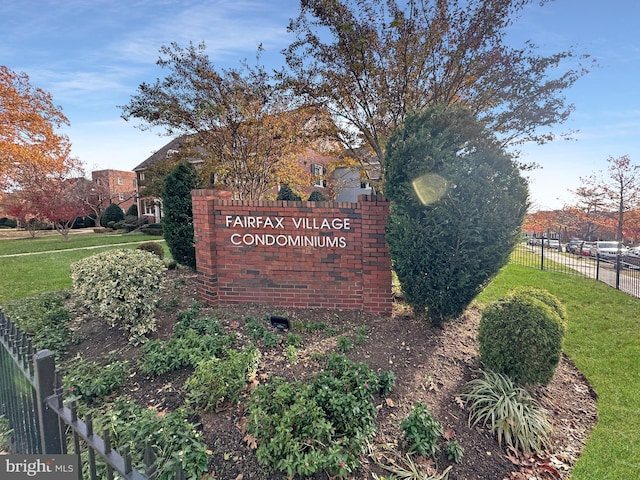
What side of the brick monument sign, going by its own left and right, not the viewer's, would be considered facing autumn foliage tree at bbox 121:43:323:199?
back

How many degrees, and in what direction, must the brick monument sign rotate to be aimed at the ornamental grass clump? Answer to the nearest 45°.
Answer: approximately 45° to its left

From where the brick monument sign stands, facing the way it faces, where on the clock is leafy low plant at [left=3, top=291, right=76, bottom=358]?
The leafy low plant is roughly at 3 o'clock from the brick monument sign.

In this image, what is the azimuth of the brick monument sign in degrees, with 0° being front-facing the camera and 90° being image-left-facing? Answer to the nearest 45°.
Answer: approximately 0°

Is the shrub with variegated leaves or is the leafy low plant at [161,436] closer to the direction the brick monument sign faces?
the leafy low plant

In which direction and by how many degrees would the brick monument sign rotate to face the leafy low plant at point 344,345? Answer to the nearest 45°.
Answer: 0° — it already faces it

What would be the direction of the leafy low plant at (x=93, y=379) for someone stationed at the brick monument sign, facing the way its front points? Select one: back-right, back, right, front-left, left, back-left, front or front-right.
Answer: front-right

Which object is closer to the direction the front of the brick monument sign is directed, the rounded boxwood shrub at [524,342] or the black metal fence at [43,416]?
the black metal fence

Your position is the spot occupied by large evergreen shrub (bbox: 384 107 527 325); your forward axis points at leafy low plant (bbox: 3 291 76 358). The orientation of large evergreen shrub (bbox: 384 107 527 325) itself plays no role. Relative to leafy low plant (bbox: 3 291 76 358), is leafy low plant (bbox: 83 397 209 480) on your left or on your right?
left

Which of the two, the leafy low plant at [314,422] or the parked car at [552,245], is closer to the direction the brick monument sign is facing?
the leafy low plant

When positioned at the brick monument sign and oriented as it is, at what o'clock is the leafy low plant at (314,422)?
The leafy low plant is roughly at 12 o'clock from the brick monument sign.

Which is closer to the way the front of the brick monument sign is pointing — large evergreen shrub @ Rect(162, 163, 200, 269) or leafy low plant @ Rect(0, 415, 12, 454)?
the leafy low plant

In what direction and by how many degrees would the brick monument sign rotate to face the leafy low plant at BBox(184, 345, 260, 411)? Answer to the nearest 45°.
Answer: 0° — it already faces it
